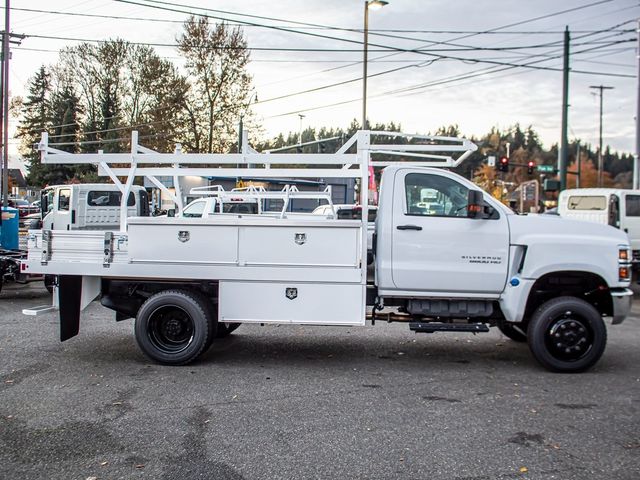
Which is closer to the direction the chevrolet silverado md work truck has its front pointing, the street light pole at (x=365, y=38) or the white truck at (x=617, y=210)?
the white truck

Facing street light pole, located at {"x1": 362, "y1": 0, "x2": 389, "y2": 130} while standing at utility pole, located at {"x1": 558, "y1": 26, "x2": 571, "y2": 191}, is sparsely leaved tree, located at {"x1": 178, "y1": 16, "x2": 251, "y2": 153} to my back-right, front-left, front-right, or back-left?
front-right

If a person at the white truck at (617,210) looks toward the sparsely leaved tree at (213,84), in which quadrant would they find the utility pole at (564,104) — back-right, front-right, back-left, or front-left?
front-right

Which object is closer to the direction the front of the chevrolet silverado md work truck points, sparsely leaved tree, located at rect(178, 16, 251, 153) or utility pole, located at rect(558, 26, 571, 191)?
the utility pole

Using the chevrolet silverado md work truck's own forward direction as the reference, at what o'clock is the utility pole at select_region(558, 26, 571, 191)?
The utility pole is roughly at 10 o'clock from the chevrolet silverado md work truck.

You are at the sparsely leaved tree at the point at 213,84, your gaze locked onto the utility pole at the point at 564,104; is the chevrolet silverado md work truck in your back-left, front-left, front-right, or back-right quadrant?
front-right

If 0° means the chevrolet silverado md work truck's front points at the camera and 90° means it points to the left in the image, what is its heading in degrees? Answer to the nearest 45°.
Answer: approximately 270°

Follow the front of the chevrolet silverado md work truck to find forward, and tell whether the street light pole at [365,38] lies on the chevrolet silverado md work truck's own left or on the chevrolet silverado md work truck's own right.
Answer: on the chevrolet silverado md work truck's own left

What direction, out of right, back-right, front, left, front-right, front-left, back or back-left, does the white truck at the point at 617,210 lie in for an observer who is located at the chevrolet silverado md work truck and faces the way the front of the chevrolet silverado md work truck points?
front-left
